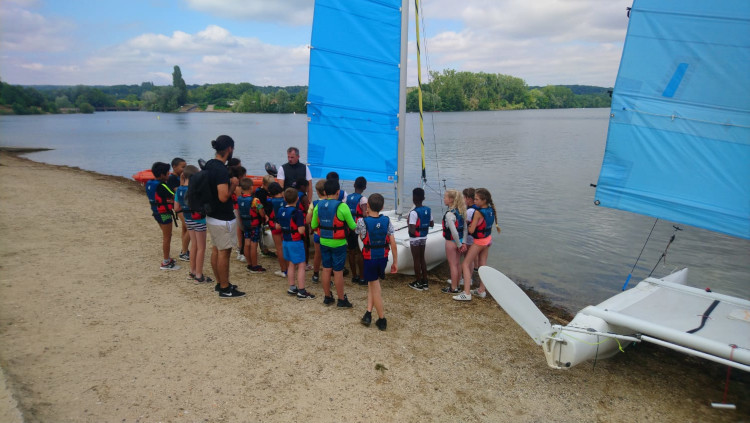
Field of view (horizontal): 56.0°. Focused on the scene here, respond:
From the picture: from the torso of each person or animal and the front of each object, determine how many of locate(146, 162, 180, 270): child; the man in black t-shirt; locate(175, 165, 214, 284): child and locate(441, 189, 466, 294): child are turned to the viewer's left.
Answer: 1

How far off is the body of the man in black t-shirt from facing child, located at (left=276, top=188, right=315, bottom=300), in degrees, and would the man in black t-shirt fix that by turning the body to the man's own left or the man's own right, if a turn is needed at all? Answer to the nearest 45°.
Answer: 0° — they already face them

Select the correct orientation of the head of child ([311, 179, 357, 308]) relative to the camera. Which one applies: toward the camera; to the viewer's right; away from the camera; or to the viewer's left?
away from the camera

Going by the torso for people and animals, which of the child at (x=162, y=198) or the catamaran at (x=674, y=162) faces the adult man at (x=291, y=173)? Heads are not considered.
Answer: the child

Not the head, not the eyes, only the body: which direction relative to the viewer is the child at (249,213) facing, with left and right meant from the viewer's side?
facing away from the viewer and to the right of the viewer

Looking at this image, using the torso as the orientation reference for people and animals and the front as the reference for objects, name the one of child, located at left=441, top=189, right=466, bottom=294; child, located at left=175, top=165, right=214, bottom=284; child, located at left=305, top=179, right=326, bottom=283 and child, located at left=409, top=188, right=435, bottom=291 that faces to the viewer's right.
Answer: child, located at left=175, top=165, right=214, bottom=284

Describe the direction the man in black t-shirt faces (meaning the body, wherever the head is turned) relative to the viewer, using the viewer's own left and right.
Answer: facing to the right of the viewer

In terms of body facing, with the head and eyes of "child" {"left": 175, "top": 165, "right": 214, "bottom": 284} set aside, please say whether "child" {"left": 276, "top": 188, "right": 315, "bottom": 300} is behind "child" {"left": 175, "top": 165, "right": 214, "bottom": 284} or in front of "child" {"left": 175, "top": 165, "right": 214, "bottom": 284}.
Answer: in front

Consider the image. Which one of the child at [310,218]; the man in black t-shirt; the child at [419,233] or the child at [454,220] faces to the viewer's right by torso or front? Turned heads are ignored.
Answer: the man in black t-shirt

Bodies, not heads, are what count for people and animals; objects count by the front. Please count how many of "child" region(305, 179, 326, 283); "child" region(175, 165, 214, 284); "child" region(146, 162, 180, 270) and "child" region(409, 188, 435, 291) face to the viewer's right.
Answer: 2

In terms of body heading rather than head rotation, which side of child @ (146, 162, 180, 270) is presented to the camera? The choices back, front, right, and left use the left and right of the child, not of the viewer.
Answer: right

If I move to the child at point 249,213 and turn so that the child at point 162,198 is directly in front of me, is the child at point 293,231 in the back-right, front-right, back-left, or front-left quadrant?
back-left

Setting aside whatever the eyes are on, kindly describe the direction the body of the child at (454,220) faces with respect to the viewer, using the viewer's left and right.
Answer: facing to the left of the viewer

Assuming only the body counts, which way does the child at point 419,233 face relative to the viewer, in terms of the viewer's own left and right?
facing away from the viewer and to the left of the viewer

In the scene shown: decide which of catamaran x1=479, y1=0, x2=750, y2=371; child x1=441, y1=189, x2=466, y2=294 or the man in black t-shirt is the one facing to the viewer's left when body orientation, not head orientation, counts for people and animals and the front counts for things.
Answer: the child

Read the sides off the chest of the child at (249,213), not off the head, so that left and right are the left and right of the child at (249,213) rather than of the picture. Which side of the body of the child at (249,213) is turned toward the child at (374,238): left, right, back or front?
right

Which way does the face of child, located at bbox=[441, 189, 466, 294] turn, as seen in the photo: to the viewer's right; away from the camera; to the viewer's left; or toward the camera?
to the viewer's left

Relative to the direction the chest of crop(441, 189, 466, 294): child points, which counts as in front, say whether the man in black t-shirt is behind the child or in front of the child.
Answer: in front
